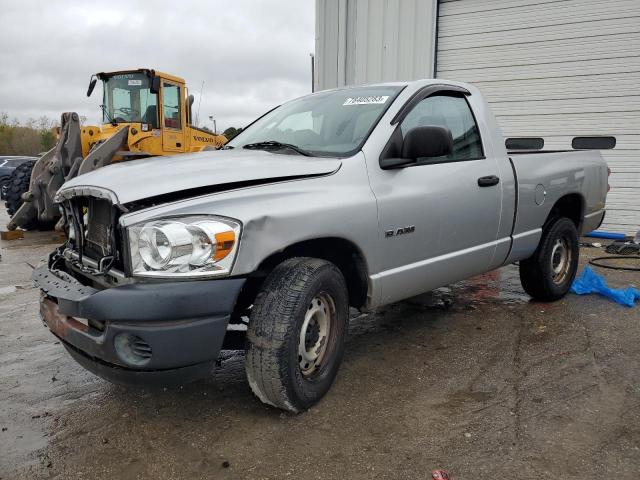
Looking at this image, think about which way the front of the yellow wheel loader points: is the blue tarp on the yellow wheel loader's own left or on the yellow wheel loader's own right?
on the yellow wheel loader's own left

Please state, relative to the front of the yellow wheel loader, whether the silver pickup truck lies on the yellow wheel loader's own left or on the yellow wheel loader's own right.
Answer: on the yellow wheel loader's own left

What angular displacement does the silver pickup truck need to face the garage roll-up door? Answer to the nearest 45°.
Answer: approximately 180°

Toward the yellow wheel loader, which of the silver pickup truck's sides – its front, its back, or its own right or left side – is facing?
right

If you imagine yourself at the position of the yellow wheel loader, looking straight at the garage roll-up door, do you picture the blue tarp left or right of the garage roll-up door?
right

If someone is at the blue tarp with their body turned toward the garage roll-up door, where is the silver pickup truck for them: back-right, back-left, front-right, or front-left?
back-left

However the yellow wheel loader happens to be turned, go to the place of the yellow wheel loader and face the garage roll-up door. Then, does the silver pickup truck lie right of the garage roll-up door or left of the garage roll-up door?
right

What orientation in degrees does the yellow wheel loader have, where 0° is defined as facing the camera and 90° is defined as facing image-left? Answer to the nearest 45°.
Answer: approximately 45°

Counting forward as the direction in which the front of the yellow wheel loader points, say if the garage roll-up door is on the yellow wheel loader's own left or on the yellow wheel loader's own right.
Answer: on the yellow wheel loader's own left

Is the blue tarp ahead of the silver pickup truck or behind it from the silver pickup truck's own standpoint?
behind
